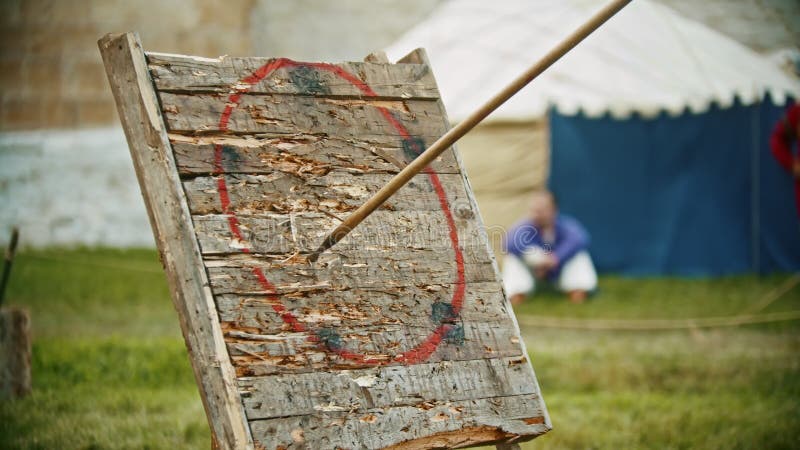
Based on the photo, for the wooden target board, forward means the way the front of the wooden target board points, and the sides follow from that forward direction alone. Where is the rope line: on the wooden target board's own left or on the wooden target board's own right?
on the wooden target board's own left

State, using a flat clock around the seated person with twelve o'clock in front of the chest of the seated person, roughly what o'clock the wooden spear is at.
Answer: The wooden spear is roughly at 12 o'clock from the seated person.

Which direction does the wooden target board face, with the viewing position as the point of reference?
facing the viewer and to the right of the viewer

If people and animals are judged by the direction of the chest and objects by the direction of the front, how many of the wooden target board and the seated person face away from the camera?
0

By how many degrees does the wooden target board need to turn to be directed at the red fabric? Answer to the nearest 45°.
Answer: approximately 90° to its left

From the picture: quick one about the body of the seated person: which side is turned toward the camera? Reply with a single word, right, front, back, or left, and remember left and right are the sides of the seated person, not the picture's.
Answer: front

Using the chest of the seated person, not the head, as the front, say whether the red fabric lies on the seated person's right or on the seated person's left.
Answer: on the seated person's left
